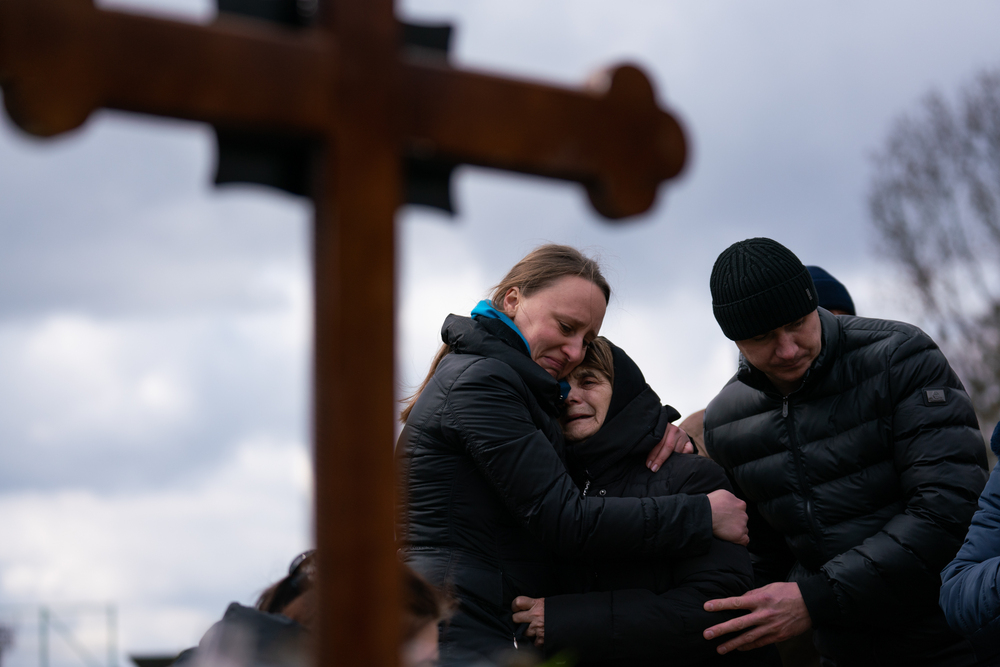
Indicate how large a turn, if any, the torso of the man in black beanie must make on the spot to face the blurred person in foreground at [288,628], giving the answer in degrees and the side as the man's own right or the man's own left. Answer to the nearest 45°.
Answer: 0° — they already face them
